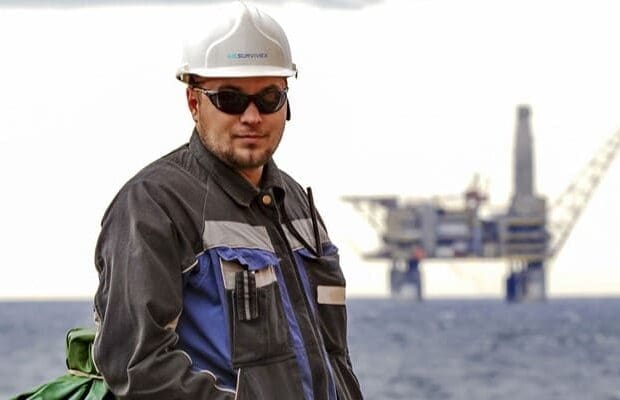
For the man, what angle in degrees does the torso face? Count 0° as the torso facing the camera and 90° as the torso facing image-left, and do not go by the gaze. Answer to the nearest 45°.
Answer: approximately 315°
